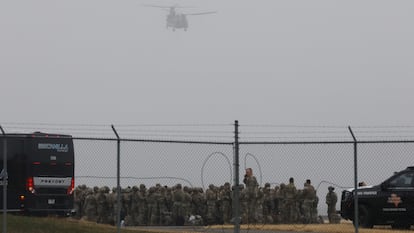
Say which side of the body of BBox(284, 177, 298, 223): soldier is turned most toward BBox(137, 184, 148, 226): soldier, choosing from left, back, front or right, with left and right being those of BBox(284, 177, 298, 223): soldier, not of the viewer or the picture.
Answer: left

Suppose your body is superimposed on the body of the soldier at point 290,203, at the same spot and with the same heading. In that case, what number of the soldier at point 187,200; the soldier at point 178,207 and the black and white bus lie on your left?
3

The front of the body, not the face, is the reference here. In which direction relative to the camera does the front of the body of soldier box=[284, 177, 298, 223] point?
away from the camera

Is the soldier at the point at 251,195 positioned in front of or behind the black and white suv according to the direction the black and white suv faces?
in front

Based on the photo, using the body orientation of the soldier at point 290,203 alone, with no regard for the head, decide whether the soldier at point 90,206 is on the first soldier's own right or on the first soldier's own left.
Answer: on the first soldier's own left

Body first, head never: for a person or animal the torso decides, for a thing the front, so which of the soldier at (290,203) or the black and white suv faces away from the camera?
the soldier

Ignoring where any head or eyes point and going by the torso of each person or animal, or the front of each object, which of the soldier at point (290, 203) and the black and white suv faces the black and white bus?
the black and white suv

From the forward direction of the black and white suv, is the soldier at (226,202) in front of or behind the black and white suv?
in front

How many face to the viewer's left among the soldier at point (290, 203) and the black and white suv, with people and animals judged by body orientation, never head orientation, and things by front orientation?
1

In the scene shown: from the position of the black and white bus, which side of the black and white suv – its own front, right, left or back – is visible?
front

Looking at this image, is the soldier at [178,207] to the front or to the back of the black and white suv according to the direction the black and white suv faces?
to the front

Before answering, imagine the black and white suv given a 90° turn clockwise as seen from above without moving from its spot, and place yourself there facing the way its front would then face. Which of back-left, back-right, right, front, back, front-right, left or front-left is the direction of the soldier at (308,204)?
front-left

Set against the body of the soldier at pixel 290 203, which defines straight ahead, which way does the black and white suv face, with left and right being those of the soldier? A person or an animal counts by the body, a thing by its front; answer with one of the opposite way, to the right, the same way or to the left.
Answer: to the left

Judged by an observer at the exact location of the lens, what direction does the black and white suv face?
facing to the left of the viewer
